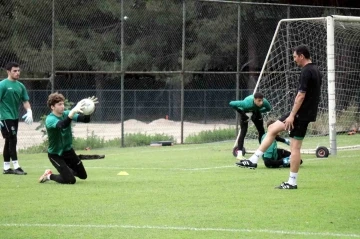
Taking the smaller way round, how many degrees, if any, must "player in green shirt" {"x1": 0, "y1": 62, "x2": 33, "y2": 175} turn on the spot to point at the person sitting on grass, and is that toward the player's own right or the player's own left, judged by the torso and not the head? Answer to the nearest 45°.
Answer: approximately 45° to the player's own left

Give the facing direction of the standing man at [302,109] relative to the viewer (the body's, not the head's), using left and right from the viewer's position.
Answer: facing to the left of the viewer
